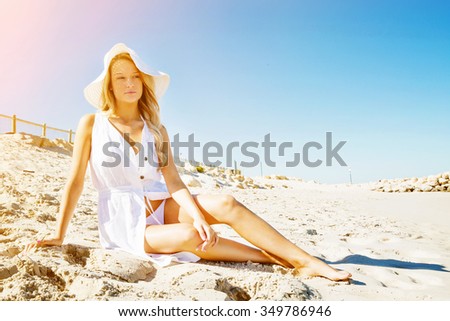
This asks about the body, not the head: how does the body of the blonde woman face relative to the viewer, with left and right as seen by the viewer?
facing the viewer and to the right of the viewer

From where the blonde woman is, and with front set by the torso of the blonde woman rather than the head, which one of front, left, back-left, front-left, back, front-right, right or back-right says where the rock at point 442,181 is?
left

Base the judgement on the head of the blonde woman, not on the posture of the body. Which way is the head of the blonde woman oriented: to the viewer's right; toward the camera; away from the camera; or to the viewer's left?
toward the camera

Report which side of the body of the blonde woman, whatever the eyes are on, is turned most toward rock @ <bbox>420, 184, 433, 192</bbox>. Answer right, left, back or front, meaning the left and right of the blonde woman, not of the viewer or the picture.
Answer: left
